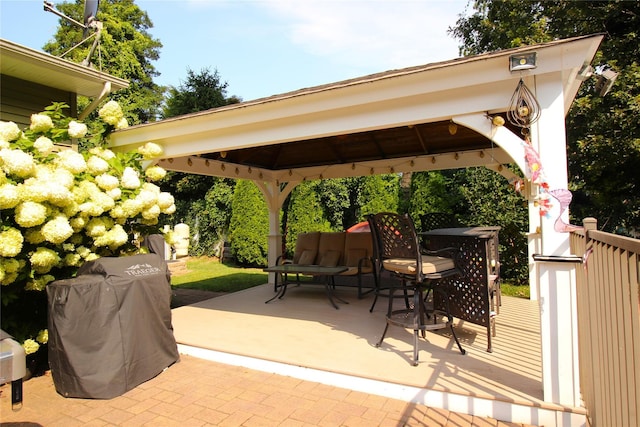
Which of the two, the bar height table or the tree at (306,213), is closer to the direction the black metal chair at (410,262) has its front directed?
the bar height table

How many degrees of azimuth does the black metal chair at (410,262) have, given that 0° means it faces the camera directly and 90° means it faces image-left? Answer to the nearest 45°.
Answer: approximately 225°

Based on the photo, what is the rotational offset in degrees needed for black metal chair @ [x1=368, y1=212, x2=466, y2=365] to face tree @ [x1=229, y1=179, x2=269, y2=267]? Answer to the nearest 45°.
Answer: approximately 90° to its left

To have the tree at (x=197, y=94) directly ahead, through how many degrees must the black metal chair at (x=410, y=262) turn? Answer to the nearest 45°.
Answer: approximately 90° to its left

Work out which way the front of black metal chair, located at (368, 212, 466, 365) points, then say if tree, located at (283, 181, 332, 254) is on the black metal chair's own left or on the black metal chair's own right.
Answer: on the black metal chair's own left

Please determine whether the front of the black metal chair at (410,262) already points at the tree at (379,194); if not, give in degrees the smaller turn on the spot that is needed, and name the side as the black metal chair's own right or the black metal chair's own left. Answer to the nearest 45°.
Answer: approximately 45° to the black metal chair's own left

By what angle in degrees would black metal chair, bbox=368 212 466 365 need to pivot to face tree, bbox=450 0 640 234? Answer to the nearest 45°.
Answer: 0° — it already faces it

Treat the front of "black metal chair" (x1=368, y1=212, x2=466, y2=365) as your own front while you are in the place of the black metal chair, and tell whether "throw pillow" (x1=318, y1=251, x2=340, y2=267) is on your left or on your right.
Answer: on your left

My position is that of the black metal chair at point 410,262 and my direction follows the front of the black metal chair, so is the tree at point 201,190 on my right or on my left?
on my left
